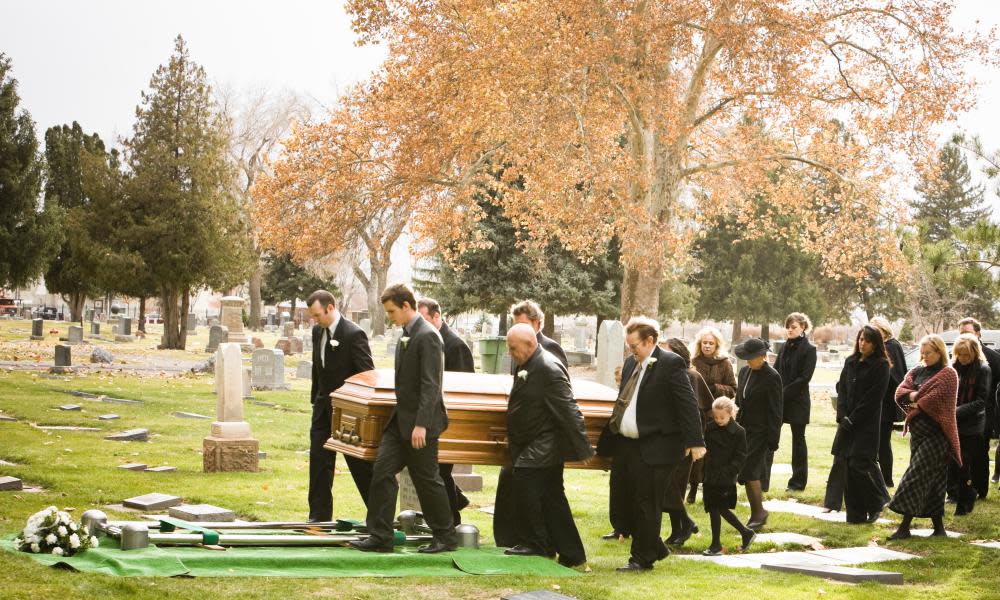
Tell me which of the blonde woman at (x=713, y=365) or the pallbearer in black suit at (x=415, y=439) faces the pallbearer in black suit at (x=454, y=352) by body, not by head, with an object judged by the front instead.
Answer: the blonde woman

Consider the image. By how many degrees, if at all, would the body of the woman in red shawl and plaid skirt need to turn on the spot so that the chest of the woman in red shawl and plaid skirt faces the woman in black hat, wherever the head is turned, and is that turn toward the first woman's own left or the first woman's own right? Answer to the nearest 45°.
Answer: approximately 45° to the first woman's own right

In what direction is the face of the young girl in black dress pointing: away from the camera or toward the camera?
toward the camera

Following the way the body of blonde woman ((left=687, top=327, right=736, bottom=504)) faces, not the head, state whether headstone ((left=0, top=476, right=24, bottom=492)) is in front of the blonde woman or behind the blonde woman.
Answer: in front

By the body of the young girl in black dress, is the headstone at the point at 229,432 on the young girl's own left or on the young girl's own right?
on the young girl's own right

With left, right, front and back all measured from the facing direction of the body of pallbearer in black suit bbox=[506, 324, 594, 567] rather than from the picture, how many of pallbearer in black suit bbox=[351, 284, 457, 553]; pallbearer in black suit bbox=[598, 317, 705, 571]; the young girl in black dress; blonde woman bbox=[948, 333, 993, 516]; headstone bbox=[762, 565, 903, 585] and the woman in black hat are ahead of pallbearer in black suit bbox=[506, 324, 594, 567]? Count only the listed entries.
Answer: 1

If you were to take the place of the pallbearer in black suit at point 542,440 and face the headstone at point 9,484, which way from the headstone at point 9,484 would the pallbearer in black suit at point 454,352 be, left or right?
right

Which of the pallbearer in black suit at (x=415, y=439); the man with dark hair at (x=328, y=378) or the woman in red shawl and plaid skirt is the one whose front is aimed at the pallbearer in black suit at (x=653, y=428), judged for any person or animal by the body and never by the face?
the woman in red shawl and plaid skirt

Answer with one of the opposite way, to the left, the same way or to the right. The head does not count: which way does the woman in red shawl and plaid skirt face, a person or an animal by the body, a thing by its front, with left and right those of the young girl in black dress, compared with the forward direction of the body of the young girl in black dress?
the same way

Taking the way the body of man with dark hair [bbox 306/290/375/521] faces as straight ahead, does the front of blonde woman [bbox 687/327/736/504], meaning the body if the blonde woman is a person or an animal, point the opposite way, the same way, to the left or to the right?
the same way

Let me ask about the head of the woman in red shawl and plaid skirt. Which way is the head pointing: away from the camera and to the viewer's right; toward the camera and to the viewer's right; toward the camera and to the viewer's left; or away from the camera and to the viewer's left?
toward the camera and to the viewer's left

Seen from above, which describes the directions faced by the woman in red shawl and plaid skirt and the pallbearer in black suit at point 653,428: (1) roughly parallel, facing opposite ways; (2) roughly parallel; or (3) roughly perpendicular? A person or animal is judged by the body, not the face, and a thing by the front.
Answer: roughly parallel

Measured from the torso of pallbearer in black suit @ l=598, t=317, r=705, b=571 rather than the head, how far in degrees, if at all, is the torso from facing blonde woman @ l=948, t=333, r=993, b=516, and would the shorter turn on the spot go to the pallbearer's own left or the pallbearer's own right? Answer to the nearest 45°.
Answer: approximately 180°

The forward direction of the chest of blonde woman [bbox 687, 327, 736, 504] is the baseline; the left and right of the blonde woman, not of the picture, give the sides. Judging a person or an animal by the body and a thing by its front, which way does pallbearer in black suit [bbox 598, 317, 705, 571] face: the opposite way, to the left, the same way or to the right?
the same way

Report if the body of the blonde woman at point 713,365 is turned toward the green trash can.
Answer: no

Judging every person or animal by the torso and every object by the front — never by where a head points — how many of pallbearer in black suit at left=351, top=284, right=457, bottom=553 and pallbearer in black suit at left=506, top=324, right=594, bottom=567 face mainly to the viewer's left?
2

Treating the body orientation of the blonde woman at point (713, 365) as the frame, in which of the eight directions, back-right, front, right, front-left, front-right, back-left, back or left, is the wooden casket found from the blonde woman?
front
